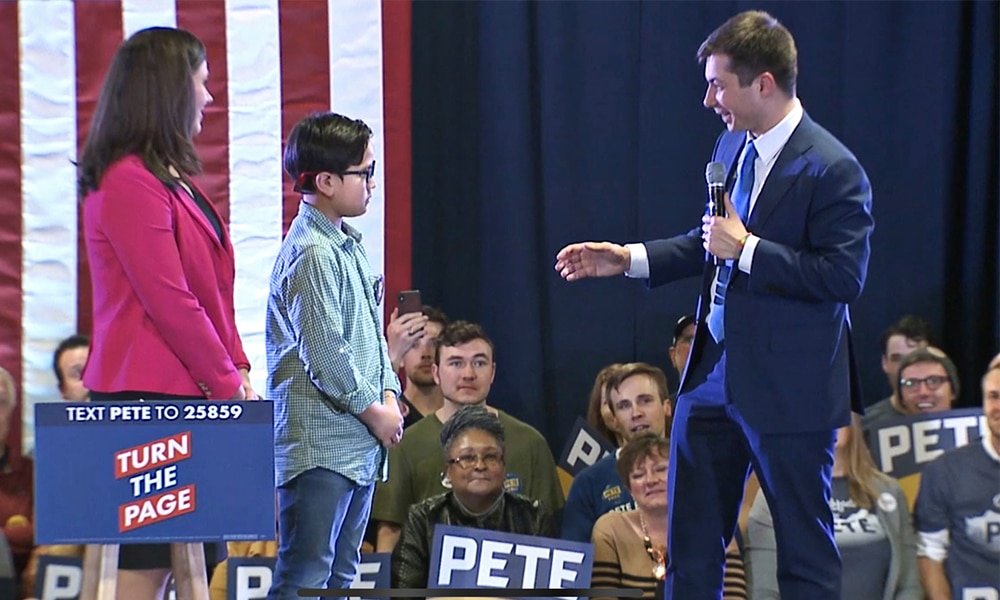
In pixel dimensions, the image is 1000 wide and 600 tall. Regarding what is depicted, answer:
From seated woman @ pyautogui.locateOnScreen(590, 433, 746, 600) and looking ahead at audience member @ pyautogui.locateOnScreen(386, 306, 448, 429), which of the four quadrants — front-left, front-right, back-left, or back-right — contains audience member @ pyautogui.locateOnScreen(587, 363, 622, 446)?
front-right

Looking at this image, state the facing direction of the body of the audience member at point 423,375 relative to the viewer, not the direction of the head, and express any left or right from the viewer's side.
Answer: facing the viewer

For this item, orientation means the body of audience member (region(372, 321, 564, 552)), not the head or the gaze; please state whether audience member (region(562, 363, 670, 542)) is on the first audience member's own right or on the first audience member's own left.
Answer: on the first audience member's own left

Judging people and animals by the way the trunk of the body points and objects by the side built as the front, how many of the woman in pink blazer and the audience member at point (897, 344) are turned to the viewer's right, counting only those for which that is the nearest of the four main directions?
1

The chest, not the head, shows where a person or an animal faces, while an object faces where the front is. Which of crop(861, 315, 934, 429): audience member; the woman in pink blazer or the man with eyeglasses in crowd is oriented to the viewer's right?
the woman in pink blazer

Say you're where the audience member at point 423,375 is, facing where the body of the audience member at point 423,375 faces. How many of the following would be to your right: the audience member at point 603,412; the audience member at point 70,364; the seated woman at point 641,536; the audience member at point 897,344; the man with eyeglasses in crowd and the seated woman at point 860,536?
1

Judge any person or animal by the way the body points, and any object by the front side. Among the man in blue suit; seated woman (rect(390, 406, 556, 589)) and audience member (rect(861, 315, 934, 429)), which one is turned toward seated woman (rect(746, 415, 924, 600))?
the audience member

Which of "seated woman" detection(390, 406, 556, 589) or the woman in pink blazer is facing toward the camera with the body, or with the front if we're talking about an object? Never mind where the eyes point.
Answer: the seated woman

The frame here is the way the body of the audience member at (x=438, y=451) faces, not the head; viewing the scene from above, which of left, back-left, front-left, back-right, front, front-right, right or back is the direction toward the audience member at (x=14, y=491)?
right

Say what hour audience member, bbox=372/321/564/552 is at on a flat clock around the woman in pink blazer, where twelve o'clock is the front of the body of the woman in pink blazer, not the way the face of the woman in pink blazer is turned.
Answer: The audience member is roughly at 10 o'clock from the woman in pink blazer.

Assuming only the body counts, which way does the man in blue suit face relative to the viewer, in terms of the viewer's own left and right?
facing the viewer and to the left of the viewer

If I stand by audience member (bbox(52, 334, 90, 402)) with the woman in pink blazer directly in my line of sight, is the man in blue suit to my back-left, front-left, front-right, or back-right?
front-left

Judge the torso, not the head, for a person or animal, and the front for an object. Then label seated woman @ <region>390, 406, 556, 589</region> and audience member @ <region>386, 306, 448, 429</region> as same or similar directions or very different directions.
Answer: same or similar directions

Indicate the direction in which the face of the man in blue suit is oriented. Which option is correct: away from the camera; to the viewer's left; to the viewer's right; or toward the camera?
to the viewer's left

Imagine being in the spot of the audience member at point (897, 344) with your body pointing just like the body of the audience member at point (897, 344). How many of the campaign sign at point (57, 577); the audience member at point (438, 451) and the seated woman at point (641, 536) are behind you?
0

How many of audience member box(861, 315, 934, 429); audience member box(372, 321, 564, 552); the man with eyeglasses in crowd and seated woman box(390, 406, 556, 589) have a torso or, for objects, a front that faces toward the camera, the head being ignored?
4

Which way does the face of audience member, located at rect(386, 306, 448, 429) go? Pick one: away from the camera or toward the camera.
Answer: toward the camera

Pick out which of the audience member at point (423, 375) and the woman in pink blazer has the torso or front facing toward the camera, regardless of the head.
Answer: the audience member

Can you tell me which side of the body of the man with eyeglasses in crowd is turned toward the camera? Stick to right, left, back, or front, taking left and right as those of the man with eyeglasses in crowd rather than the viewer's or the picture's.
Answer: front
